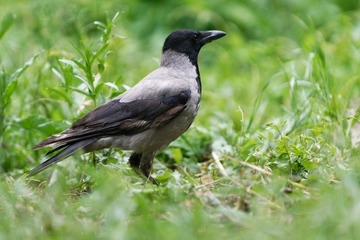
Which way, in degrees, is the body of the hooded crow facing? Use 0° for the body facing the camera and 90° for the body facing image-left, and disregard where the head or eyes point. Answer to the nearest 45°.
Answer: approximately 270°
